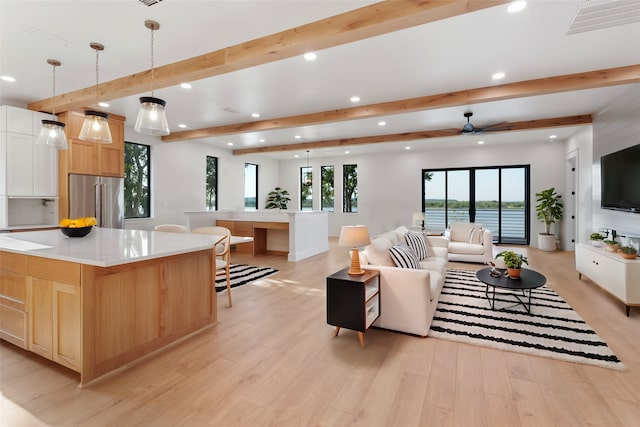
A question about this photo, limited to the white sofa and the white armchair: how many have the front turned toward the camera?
1

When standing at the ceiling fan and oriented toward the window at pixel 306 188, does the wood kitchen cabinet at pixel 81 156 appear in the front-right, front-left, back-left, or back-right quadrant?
front-left

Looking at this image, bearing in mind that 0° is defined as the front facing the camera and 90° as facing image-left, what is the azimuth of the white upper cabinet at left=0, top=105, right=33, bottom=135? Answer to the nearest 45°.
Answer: approximately 315°

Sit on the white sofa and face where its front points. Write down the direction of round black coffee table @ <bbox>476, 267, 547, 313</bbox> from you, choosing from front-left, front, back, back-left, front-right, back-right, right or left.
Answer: front-left

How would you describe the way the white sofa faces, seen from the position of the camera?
facing to the right of the viewer

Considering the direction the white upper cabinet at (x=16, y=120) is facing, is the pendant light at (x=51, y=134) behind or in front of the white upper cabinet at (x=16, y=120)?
in front

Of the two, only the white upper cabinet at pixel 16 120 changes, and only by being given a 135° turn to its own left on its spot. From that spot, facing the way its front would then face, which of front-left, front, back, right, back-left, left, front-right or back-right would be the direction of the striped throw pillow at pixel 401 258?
back-right

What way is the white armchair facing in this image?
toward the camera

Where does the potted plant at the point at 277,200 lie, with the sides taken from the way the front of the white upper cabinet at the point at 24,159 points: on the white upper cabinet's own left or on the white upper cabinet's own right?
on the white upper cabinet's own left

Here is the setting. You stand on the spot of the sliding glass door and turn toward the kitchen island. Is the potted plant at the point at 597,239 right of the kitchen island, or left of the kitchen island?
left

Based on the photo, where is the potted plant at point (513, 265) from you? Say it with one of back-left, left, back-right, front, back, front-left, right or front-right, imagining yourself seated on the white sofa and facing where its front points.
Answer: front-left

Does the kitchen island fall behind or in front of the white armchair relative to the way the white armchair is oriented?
in front

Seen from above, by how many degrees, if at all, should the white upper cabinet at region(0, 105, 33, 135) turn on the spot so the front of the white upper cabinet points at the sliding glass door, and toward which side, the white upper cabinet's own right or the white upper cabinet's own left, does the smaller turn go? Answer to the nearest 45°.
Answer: approximately 45° to the white upper cabinet's own left

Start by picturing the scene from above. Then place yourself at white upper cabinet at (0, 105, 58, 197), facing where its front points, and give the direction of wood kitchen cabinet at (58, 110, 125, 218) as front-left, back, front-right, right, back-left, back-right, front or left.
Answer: front-left

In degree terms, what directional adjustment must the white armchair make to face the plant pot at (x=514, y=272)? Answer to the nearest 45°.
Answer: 0° — it already faces it

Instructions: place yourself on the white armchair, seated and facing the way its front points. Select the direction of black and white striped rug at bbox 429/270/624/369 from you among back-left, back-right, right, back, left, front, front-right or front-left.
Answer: front
